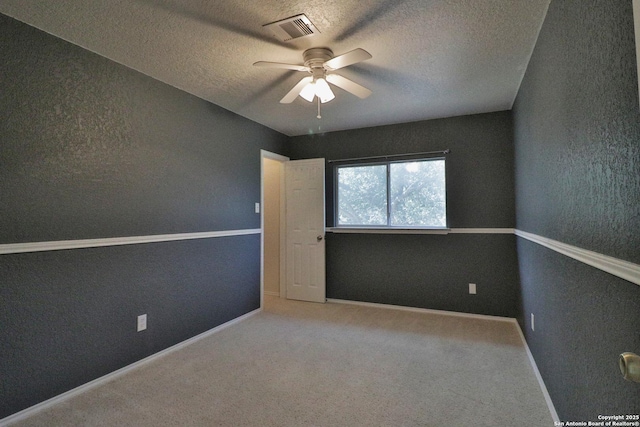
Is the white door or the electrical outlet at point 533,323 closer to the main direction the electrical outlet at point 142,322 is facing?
the electrical outlet

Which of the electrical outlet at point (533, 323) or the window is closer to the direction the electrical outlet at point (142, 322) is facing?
the electrical outlet

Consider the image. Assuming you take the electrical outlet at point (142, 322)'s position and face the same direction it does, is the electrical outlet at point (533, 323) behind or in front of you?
in front

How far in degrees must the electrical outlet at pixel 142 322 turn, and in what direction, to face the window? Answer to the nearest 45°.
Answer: approximately 45° to its left

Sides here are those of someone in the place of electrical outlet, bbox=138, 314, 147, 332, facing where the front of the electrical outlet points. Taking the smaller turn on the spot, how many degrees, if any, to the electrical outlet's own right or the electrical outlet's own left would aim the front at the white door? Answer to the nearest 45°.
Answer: approximately 90° to the electrical outlet's own left

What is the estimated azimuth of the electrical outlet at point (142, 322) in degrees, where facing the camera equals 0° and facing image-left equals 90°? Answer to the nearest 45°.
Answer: approximately 315°

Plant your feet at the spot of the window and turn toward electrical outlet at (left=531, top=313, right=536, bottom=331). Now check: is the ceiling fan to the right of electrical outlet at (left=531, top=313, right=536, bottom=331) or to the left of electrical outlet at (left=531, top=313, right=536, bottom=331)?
right
